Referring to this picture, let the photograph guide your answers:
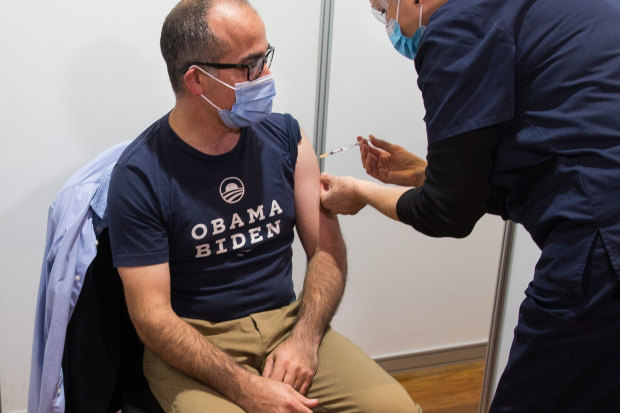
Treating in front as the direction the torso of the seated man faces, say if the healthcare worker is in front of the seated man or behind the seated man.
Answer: in front

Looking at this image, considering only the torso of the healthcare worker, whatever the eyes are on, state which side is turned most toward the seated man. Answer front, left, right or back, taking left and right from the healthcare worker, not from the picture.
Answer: front

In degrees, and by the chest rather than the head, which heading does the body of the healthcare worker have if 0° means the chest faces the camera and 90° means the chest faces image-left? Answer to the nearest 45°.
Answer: approximately 90°

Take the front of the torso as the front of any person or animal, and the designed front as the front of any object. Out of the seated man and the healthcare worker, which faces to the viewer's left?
the healthcare worker

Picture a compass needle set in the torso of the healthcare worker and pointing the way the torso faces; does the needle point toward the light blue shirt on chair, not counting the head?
yes

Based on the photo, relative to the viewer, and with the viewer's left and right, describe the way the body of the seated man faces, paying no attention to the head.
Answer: facing the viewer and to the right of the viewer

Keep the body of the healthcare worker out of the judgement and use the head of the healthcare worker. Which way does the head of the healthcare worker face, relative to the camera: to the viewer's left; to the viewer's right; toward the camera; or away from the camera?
to the viewer's left

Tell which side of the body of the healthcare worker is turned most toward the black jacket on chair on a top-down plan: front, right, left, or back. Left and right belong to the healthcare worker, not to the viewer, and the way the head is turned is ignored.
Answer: front

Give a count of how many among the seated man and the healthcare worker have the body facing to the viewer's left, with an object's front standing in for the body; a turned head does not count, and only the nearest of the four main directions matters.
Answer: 1
